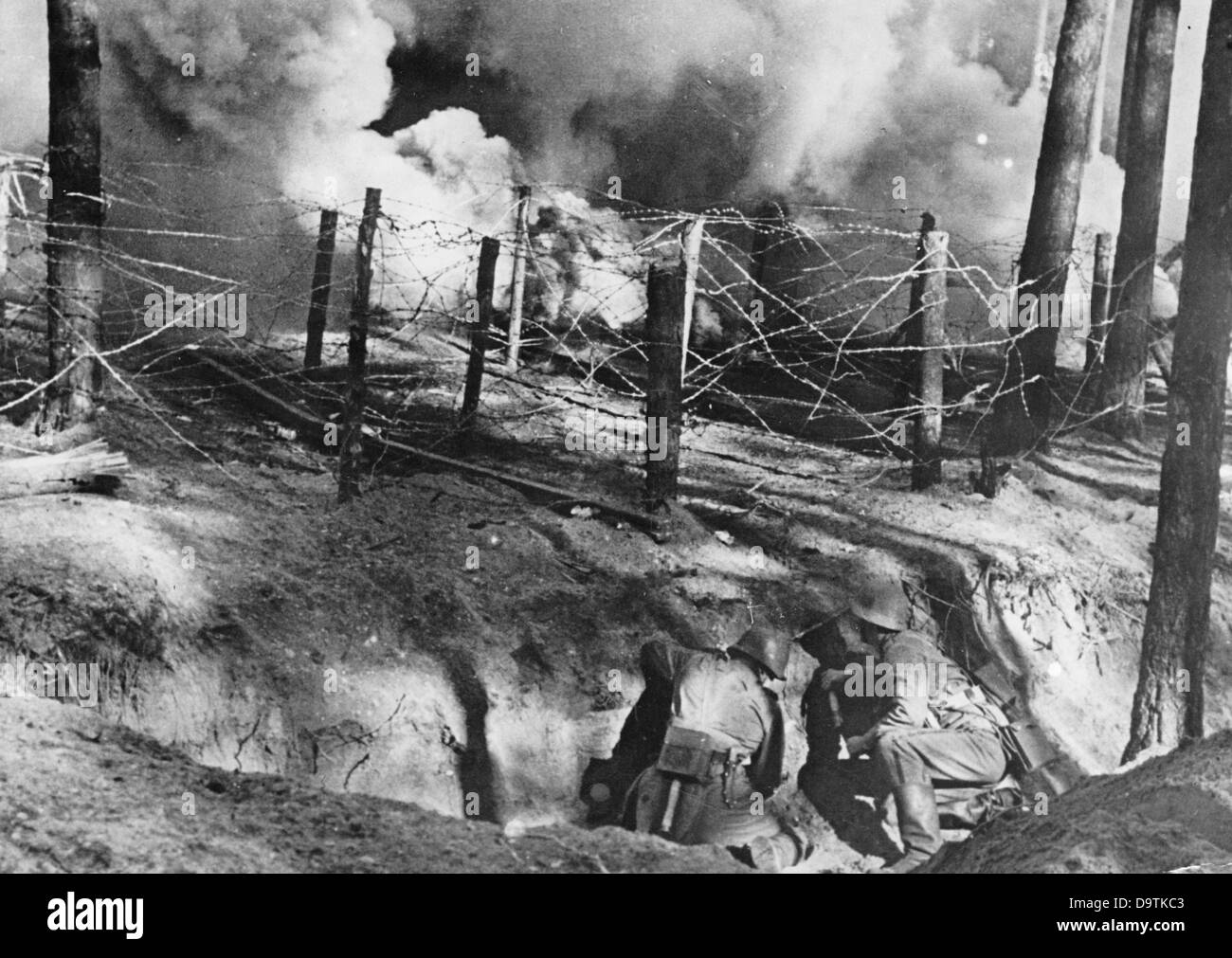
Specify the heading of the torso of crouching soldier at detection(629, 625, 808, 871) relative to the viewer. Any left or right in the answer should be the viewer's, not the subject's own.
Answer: facing away from the viewer and to the right of the viewer

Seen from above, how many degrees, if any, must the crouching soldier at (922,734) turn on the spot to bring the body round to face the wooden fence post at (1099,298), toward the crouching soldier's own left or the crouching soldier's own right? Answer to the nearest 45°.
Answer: approximately 90° to the crouching soldier's own right

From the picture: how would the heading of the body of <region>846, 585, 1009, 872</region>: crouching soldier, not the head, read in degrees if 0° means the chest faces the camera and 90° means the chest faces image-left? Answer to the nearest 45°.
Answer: approximately 90°

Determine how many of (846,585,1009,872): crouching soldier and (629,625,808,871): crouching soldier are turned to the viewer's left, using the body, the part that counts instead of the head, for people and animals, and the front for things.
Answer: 1
